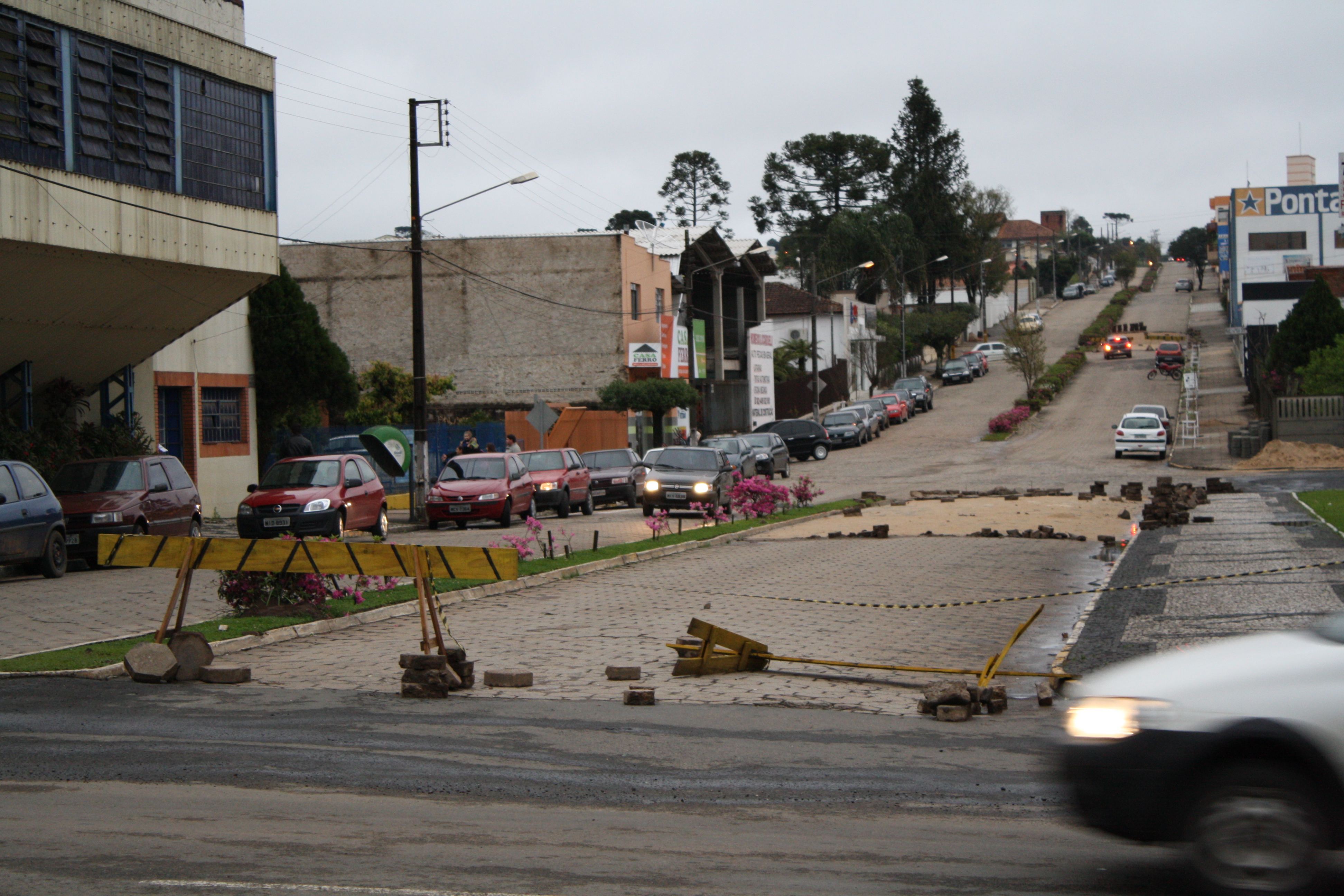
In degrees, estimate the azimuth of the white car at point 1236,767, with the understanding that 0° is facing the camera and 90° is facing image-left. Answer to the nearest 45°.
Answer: approximately 90°

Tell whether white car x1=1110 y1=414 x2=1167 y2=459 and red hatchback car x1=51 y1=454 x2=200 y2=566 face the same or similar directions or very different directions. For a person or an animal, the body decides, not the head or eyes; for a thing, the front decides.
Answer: very different directions

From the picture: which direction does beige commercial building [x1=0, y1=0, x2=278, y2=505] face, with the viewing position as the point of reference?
facing the viewer and to the right of the viewer

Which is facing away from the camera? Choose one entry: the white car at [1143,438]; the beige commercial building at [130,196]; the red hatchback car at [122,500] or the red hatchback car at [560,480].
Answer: the white car

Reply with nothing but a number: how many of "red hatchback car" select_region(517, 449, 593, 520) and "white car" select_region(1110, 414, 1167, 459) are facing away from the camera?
1

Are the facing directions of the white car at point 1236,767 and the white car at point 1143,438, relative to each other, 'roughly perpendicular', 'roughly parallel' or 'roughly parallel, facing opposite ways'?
roughly perpendicular

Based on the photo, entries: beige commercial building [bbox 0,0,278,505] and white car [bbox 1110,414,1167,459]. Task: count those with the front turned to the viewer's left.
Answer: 0

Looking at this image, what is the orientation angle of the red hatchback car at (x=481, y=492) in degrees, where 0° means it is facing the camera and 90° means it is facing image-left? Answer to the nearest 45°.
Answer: approximately 45°

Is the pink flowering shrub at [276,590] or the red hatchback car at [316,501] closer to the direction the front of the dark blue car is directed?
the pink flowering shrub

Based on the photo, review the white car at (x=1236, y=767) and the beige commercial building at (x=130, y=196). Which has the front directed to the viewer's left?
the white car
